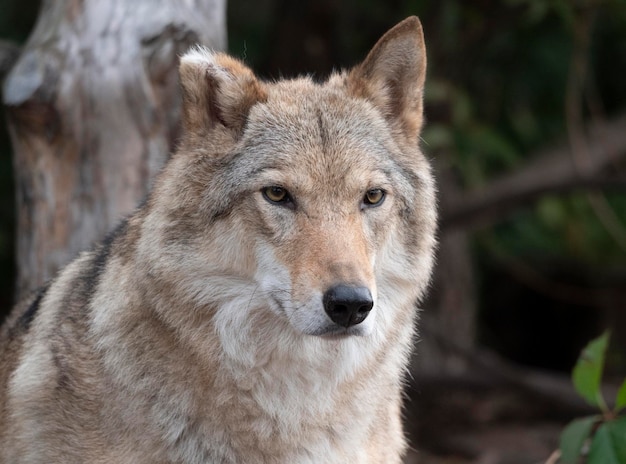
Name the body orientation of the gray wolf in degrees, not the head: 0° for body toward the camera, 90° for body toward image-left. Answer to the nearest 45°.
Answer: approximately 315°

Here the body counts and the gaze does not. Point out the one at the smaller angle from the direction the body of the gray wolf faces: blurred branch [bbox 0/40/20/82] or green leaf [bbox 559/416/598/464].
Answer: the green leaf

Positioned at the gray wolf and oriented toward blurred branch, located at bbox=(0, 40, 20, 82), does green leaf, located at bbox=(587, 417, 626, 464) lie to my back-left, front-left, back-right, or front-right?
back-right

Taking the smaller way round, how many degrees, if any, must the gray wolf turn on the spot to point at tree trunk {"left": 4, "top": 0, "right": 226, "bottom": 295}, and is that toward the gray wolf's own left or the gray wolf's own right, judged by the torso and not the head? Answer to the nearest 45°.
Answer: approximately 180°

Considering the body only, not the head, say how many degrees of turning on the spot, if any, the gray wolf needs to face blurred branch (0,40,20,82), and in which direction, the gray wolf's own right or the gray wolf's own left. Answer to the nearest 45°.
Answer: approximately 180°

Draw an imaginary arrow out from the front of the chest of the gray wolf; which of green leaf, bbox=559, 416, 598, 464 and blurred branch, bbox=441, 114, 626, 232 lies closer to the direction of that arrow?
the green leaf

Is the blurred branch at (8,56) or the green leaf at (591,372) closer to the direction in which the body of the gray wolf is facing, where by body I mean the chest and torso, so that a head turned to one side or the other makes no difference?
the green leaf

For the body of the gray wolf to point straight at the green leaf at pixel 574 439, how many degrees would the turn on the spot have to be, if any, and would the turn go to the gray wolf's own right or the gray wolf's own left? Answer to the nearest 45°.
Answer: approximately 45° to the gray wolf's own left

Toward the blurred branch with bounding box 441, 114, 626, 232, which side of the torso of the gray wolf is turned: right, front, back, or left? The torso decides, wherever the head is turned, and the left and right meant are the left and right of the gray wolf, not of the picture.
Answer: left
